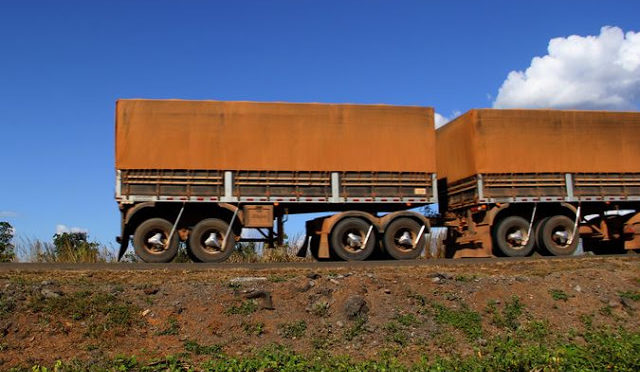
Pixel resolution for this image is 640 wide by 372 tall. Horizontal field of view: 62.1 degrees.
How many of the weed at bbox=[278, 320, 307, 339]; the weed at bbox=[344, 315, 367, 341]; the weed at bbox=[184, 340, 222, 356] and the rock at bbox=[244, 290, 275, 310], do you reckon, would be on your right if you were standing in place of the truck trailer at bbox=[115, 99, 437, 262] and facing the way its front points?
4

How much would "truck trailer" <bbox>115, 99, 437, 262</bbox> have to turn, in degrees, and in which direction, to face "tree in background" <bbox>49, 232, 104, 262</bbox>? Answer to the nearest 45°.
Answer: approximately 180°

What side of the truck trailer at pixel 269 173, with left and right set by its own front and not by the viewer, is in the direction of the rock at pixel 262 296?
right

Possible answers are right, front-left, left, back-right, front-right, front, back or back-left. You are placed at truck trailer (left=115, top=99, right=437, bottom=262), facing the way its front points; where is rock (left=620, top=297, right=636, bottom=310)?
front-right

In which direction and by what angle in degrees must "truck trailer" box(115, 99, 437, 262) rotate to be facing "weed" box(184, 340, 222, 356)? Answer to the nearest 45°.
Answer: approximately 90° to its right

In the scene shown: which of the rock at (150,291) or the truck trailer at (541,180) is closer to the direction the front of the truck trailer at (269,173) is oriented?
the truck trailer

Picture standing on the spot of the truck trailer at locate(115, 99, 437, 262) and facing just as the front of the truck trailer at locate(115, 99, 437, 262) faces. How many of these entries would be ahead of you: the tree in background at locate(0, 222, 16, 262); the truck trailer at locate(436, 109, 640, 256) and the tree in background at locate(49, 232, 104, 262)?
1

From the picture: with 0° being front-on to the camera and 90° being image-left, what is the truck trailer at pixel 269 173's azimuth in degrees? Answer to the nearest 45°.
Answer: approximately 270°

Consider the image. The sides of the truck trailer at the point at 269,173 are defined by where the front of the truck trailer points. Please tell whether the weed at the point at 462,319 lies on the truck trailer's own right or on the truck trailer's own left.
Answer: on the truck trailer's own right
